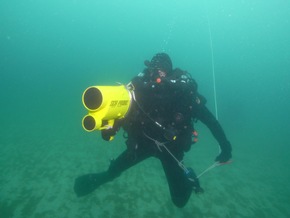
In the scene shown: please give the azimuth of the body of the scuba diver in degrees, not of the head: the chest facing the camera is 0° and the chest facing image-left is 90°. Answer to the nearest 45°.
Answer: approximately 0°
